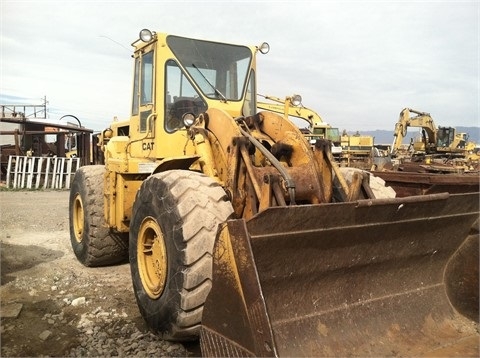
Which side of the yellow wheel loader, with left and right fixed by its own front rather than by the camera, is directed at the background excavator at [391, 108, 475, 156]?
left

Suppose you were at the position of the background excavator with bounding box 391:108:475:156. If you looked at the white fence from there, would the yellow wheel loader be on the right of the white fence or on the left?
left

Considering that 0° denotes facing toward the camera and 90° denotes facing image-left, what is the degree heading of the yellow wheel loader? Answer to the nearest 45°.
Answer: approximately 315°

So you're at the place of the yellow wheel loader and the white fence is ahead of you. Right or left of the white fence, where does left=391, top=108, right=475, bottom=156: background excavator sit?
right

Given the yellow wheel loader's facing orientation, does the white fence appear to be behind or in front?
behind
